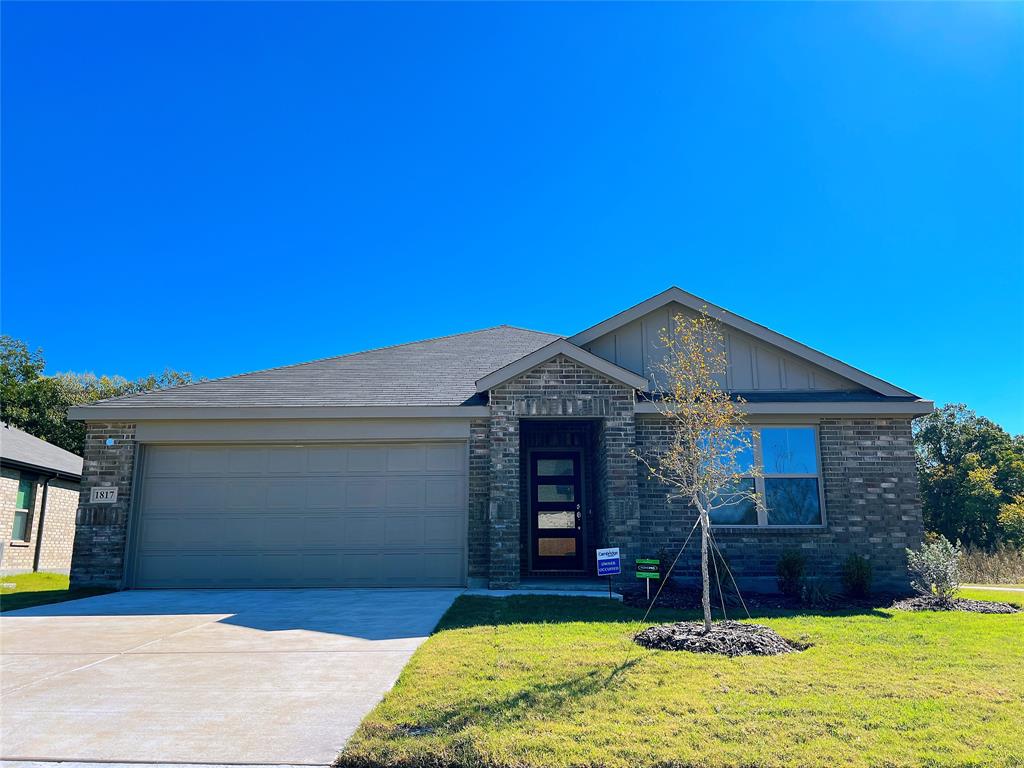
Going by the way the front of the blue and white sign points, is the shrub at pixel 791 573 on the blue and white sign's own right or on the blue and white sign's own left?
on the blue and white sign's own left

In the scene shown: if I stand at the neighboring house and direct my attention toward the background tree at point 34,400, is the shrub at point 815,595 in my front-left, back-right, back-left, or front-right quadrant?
back-right

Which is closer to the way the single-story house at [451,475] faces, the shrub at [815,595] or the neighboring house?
the shrub

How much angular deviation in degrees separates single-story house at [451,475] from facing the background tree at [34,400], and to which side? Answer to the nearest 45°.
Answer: approximately 135° to its right

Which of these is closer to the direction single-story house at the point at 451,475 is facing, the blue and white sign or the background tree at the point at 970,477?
the blue and white sign

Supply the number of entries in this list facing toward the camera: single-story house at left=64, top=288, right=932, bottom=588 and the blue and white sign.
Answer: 2

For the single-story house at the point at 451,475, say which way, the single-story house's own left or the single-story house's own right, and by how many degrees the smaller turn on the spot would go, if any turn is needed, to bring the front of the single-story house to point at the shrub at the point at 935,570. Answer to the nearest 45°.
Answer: approximately 90° to the single-story house's own left

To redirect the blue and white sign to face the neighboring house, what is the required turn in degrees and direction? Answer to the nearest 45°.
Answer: approximately 135° to its right

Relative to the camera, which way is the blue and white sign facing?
toward the camera

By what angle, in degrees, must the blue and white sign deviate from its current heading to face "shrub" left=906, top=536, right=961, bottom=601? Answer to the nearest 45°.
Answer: approximately 90° to its left

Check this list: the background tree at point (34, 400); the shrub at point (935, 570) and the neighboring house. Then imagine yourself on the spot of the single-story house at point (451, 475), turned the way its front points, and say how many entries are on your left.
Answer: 1

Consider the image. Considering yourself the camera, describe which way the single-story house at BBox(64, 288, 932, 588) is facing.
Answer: facing the viewer

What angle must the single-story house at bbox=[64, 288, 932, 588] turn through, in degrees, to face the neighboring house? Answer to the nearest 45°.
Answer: approximately 135° to its right
